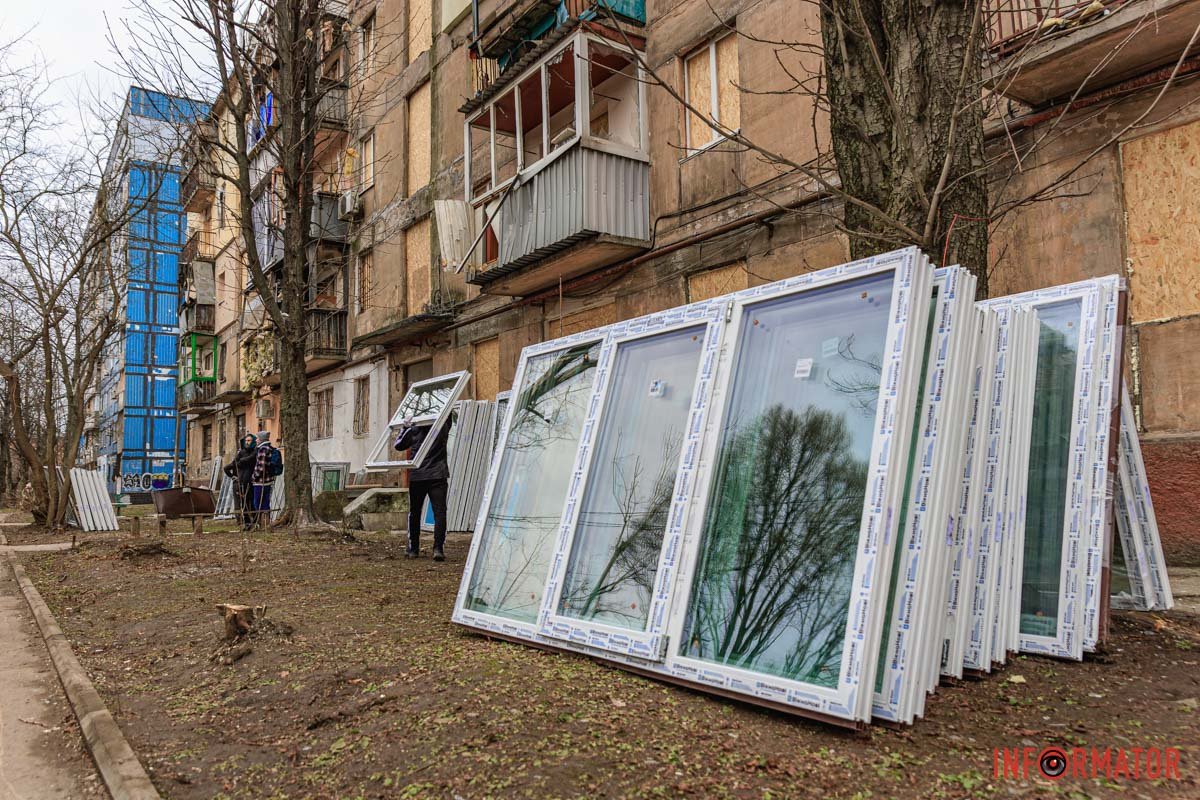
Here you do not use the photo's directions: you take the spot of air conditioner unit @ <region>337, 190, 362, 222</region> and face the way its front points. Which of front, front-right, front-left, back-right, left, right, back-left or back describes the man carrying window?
front-left

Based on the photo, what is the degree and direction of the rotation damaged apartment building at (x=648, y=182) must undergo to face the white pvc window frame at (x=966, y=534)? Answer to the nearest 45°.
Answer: approximately 45° to its left

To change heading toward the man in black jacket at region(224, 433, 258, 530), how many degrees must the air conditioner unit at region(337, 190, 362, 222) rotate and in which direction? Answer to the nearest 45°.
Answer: approximately 45° to its left

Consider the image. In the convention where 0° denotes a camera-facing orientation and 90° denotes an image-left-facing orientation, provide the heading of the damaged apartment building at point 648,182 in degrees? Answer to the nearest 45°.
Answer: approximately 45°

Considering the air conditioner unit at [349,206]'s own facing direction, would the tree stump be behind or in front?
in front

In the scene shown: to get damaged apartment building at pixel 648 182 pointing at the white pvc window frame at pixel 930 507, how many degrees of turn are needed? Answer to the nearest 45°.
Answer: approximately 45° to its left

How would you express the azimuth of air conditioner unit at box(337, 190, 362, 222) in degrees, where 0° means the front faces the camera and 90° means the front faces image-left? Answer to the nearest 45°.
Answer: approximately 45°
